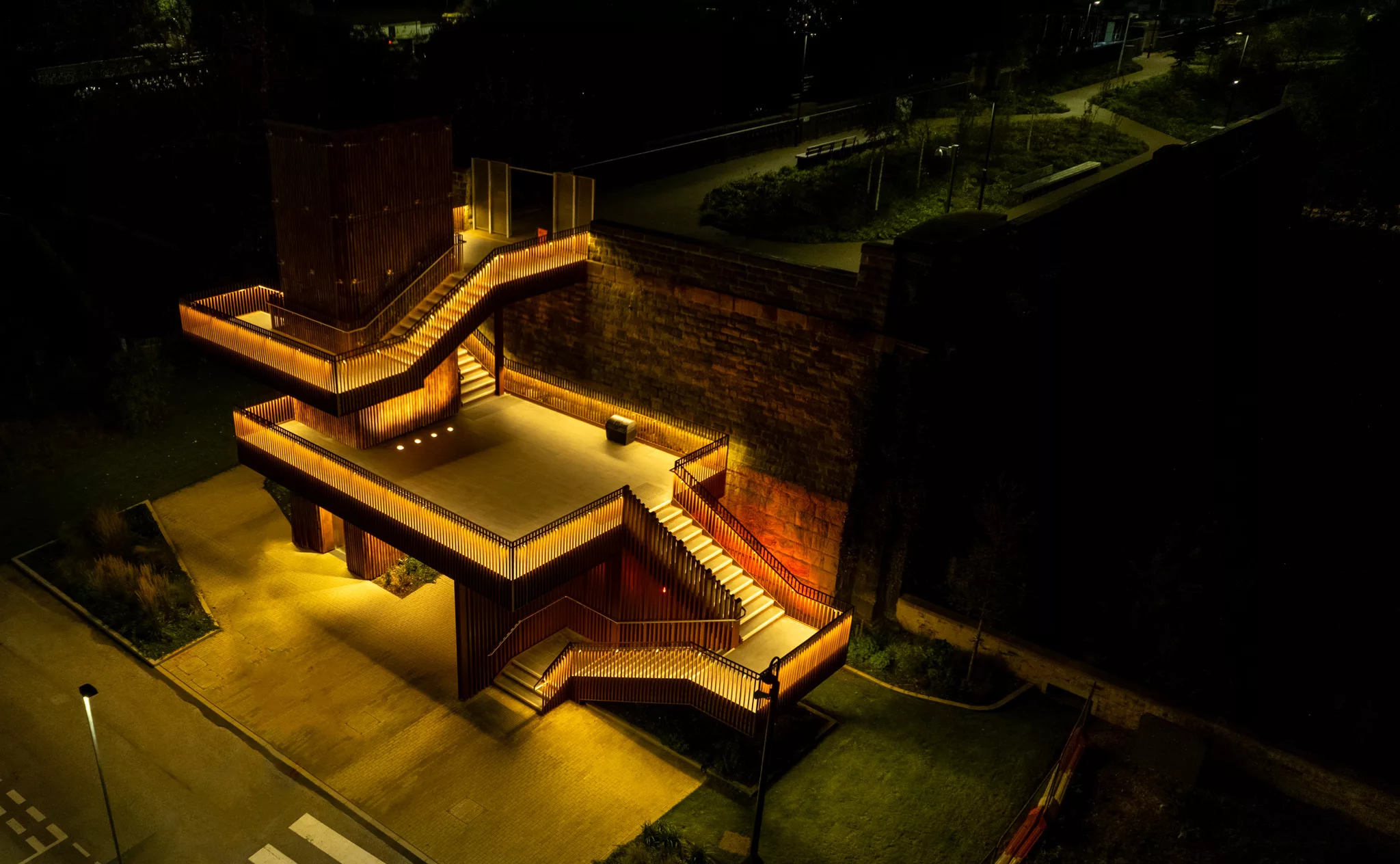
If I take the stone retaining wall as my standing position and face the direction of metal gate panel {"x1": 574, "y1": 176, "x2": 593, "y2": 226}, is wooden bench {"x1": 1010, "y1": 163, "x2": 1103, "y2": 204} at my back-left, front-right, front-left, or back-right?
front-right

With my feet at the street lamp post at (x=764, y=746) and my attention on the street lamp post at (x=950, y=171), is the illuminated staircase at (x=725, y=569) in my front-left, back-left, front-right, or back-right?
front-left

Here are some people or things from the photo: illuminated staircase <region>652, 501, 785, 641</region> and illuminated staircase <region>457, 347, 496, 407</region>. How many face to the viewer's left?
0

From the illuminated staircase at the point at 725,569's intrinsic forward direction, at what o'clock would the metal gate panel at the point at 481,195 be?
The metal gate panel is roughly at 6 o'clock from the illuminated staircase.

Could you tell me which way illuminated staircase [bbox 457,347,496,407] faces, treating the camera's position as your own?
facing the viewer and to the right of the viewer

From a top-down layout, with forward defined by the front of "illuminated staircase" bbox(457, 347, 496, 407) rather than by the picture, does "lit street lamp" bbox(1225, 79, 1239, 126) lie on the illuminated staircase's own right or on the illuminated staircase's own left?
on the illuminated staircase's own left
